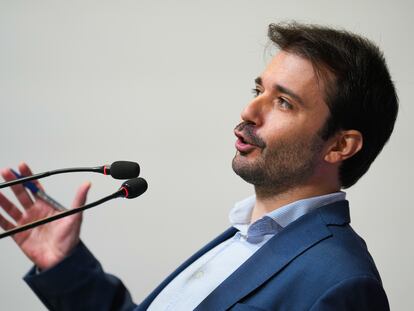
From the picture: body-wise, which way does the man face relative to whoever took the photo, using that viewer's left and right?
facing the viewer and to the left of the viewer

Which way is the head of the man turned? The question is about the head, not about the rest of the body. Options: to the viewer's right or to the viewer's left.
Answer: to the viewer's left
